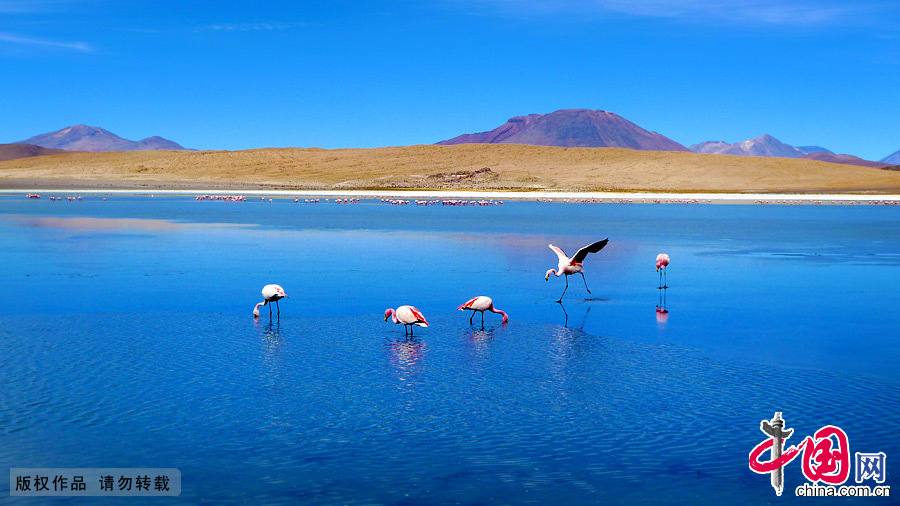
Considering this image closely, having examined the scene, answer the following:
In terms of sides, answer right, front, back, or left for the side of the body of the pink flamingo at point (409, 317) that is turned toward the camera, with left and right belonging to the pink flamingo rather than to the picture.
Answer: left
